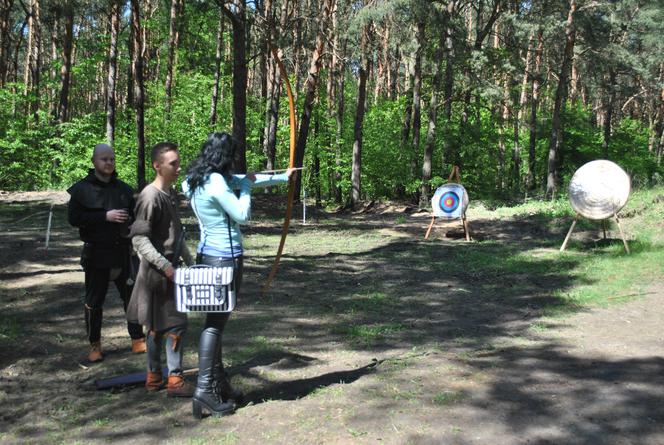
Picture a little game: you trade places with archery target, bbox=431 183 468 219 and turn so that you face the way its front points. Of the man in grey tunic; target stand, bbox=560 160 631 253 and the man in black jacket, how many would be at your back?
0

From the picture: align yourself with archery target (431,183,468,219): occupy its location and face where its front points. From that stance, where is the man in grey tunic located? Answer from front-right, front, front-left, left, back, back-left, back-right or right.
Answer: front

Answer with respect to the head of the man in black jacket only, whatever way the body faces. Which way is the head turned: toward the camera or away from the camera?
toward the camera

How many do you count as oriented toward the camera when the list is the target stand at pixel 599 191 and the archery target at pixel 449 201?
2

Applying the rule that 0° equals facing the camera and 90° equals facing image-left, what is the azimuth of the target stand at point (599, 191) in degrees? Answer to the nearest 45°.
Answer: approximately 0°

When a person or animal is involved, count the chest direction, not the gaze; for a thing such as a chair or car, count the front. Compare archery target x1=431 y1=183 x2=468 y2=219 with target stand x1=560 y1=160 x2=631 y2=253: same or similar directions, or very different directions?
same or similar directions

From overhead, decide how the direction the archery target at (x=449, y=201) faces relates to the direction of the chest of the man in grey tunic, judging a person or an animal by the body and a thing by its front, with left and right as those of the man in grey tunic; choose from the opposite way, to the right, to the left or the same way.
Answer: to the right

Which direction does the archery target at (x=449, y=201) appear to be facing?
toward the camera

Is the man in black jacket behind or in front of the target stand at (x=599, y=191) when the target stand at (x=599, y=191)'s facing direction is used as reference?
in front

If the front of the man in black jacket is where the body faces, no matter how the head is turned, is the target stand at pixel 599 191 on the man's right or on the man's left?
on the man's left

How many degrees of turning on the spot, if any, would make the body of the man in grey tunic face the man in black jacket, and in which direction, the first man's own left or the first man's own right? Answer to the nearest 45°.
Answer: approximately 180°

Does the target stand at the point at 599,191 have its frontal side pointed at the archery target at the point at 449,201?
no

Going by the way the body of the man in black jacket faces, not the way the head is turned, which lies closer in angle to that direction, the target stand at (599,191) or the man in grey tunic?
the man in grey tunic

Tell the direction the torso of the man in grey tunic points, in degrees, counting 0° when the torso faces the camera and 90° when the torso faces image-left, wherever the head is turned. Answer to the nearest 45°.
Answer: approximately 315°

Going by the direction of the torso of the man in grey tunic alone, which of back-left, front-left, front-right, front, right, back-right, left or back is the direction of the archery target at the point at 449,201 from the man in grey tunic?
left
